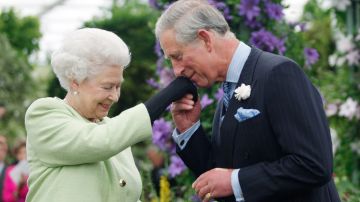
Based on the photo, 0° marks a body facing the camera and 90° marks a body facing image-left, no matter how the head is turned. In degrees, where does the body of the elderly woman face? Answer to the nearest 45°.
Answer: approximately 315°

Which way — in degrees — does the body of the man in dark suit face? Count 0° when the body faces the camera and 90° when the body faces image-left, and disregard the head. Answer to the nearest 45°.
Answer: approximately 45°

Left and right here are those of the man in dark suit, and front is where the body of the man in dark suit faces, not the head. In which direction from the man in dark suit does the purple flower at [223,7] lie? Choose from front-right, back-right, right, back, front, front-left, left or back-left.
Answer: back-right

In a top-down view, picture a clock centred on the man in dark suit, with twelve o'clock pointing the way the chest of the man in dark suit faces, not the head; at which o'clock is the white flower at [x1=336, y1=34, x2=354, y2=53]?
The white flower is roughly at 5 o'clock from the man in dark suit.

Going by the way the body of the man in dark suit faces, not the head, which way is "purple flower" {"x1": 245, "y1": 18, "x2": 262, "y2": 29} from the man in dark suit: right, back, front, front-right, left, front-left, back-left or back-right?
back-right

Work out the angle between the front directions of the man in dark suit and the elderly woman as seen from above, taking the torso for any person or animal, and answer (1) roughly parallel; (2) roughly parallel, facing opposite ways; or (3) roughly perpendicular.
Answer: roughly perpendicular

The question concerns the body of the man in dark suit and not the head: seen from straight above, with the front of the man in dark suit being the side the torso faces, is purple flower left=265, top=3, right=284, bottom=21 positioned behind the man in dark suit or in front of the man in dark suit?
behind
